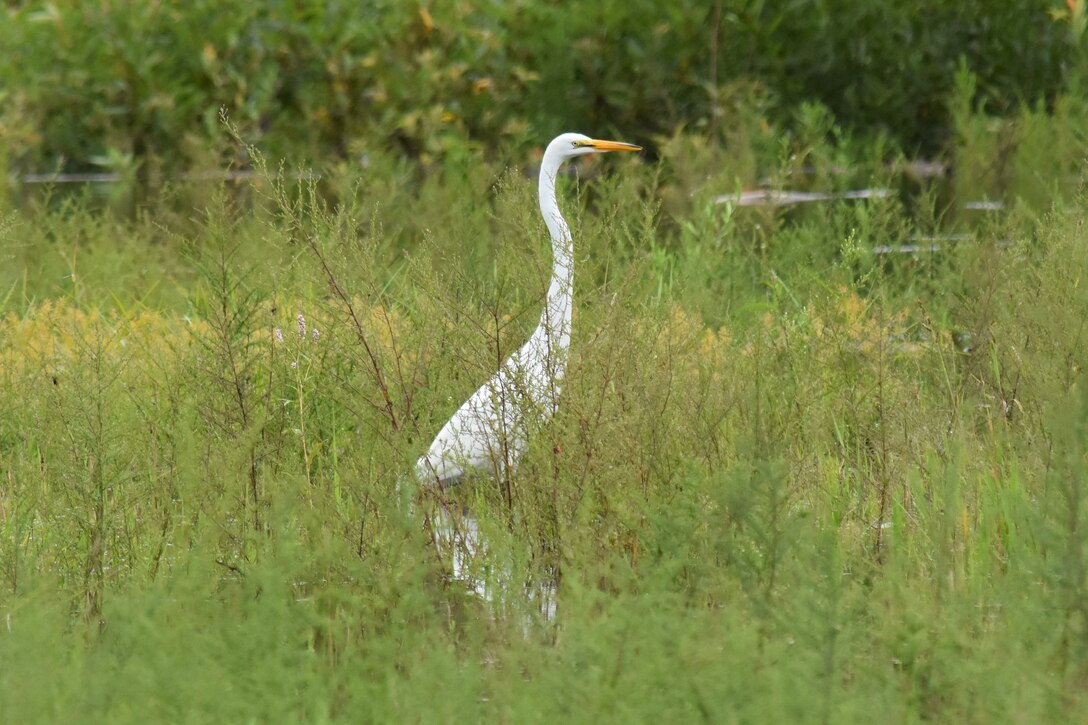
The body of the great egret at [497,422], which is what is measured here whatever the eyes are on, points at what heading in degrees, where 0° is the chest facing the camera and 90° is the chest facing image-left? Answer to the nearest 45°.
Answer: approximately 270°
